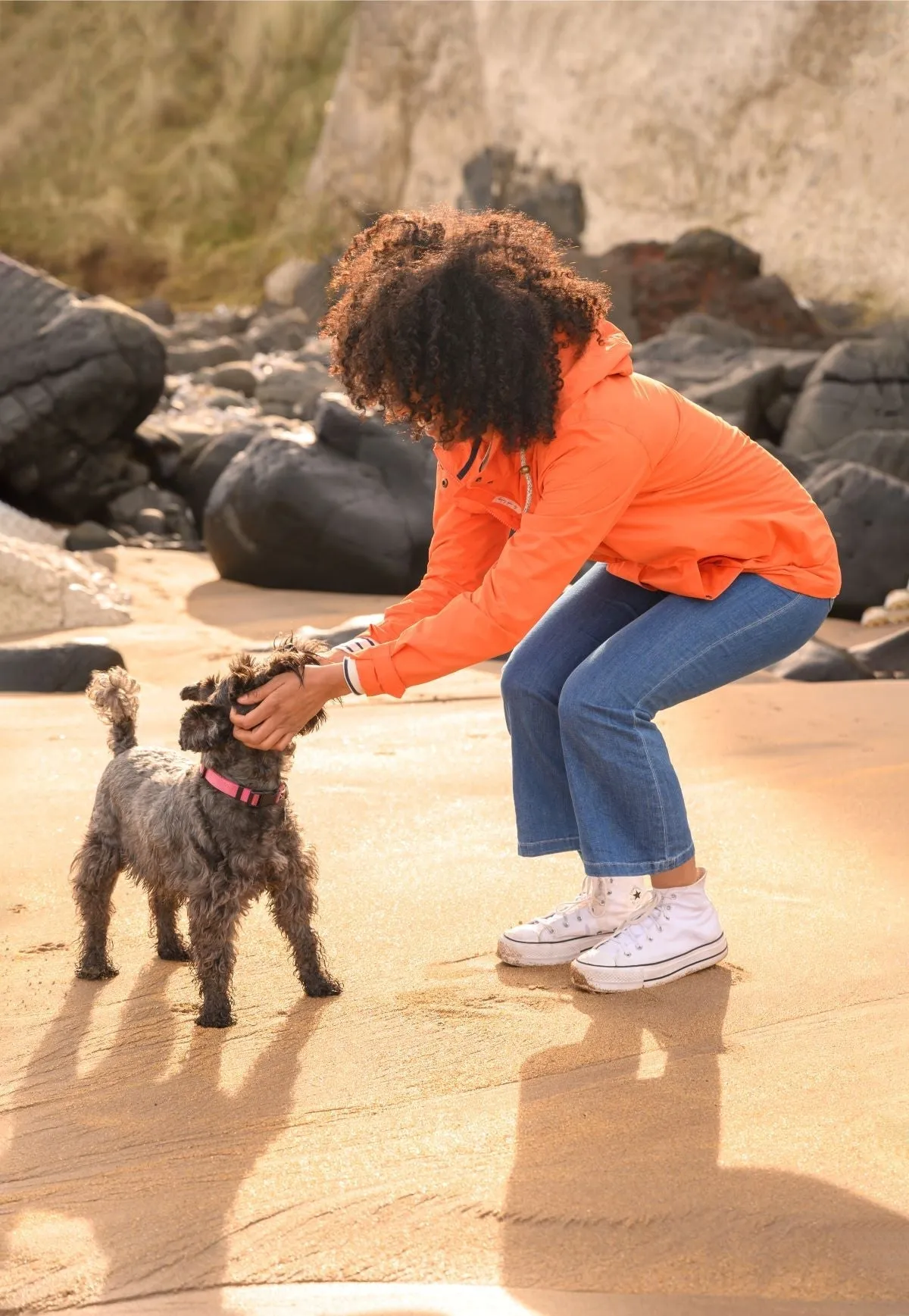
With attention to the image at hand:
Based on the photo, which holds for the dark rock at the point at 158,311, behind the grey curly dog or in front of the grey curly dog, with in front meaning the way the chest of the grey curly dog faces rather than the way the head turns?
behind

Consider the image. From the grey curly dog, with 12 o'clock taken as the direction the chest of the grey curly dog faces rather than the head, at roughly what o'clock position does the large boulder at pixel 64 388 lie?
The large boulder is roughly at 7 o'clock from the grey curly dog.

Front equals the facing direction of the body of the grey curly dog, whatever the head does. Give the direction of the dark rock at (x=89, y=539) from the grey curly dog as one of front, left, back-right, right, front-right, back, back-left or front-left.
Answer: back-left

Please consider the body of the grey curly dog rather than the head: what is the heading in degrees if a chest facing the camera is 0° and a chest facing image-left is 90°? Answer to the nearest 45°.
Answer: approximately 315°

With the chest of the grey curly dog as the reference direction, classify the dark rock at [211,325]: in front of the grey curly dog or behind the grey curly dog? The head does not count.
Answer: behind

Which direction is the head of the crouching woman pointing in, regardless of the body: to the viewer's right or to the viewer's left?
to the viewer's left

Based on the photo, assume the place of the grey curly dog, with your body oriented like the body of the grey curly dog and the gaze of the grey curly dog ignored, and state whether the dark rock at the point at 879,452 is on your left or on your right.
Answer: on your left

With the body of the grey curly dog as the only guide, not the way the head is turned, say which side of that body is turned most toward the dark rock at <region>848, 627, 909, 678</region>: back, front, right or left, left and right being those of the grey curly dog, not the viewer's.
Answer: left

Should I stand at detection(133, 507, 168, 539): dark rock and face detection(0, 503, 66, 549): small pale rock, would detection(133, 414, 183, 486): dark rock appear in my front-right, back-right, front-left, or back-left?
back-right
